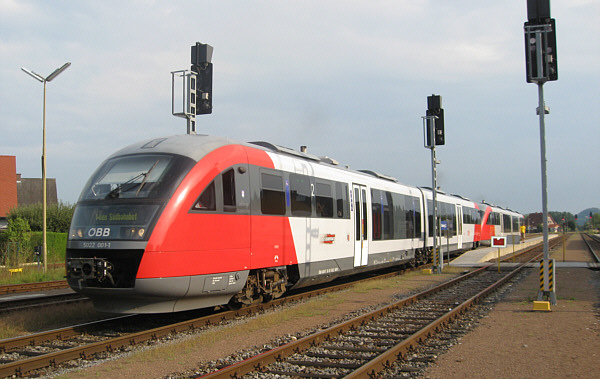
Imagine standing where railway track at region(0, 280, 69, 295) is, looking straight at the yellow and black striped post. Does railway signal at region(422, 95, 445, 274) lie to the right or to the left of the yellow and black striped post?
left
